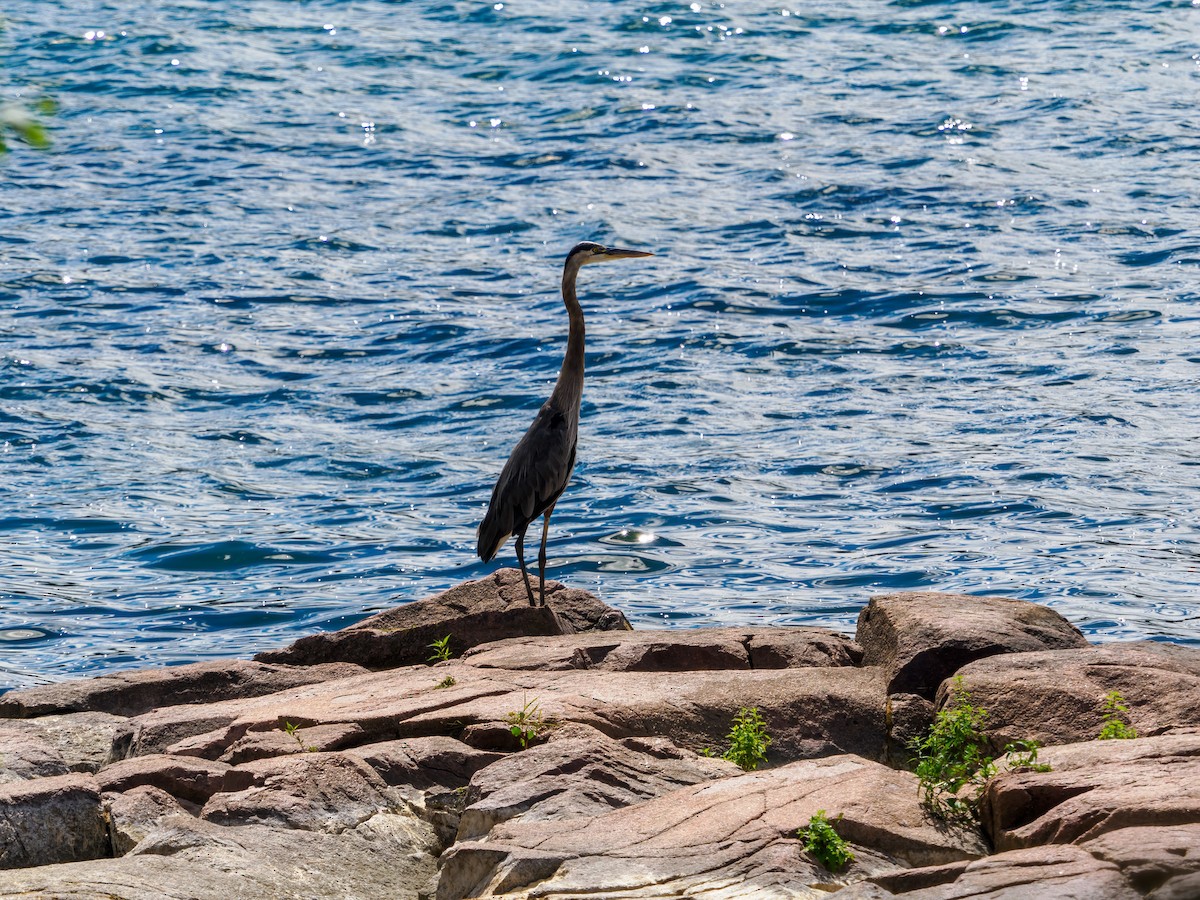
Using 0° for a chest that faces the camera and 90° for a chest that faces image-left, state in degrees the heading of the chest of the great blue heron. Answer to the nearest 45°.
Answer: approximately 270°

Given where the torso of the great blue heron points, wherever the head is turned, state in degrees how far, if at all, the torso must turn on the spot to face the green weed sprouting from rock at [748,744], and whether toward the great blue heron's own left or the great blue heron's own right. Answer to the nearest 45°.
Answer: approximately 90° to the great blue heron's own right

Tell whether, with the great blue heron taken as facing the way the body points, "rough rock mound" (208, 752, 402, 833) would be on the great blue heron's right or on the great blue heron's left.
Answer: on the great blue heron's right

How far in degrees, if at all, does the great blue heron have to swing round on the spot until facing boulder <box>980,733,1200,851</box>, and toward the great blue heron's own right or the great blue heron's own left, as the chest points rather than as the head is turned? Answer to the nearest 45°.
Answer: approximately 90° to the great blue heron's own right

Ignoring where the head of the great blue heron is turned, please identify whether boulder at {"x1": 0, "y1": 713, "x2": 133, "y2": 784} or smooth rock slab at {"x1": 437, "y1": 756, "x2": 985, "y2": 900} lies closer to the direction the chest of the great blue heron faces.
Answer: the smooth rock slab

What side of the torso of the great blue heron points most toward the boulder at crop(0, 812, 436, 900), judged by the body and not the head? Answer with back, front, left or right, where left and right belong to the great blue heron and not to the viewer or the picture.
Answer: right

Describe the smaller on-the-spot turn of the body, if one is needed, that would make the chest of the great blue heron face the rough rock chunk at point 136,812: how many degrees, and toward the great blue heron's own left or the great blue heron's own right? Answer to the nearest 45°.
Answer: approximately 90° to the great blue heron's own right

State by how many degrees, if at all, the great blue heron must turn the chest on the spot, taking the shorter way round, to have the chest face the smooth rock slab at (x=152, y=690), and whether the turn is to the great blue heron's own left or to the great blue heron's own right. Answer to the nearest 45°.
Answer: approximately 135° to the great blue heron's own right

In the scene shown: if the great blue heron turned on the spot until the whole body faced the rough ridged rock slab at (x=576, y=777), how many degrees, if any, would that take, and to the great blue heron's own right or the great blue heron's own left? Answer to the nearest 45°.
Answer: approximately 90° to the great blue heron's own right

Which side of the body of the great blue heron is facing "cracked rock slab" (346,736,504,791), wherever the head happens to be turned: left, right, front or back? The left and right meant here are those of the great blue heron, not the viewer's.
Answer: right

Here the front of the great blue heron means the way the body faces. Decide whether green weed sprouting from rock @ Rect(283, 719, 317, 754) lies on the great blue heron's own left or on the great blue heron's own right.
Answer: on the great blue heron's own right
